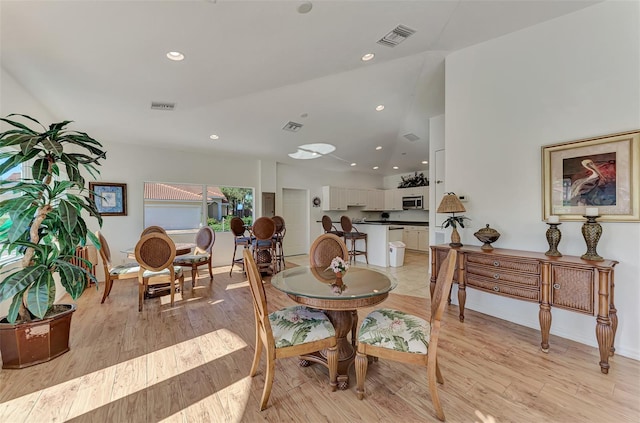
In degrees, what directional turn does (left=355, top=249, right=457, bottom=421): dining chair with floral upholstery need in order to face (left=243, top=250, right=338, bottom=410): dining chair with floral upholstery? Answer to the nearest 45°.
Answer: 0° — it already faces it

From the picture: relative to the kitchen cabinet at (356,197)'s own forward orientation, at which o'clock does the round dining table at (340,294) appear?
The round dining table is roughly at 12 o'clock from the kitchen cabinet.

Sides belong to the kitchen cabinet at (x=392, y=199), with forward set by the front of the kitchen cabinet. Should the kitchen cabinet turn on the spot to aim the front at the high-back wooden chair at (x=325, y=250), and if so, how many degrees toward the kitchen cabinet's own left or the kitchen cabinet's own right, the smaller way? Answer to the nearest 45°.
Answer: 0° — it already faces it

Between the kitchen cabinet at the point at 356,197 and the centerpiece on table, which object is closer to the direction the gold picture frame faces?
the centerpiece on table

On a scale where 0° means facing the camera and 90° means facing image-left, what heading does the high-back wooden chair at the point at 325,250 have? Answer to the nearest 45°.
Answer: approximately 0°

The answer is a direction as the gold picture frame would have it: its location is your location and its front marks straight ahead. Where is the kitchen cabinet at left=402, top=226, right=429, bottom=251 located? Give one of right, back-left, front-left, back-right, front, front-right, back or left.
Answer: right

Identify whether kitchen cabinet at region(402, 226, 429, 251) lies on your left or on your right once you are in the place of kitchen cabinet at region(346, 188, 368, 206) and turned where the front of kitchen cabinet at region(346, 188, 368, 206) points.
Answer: on your left

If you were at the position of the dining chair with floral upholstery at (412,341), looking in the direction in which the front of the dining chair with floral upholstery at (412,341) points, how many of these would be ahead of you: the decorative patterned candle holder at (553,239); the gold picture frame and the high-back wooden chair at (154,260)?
1
